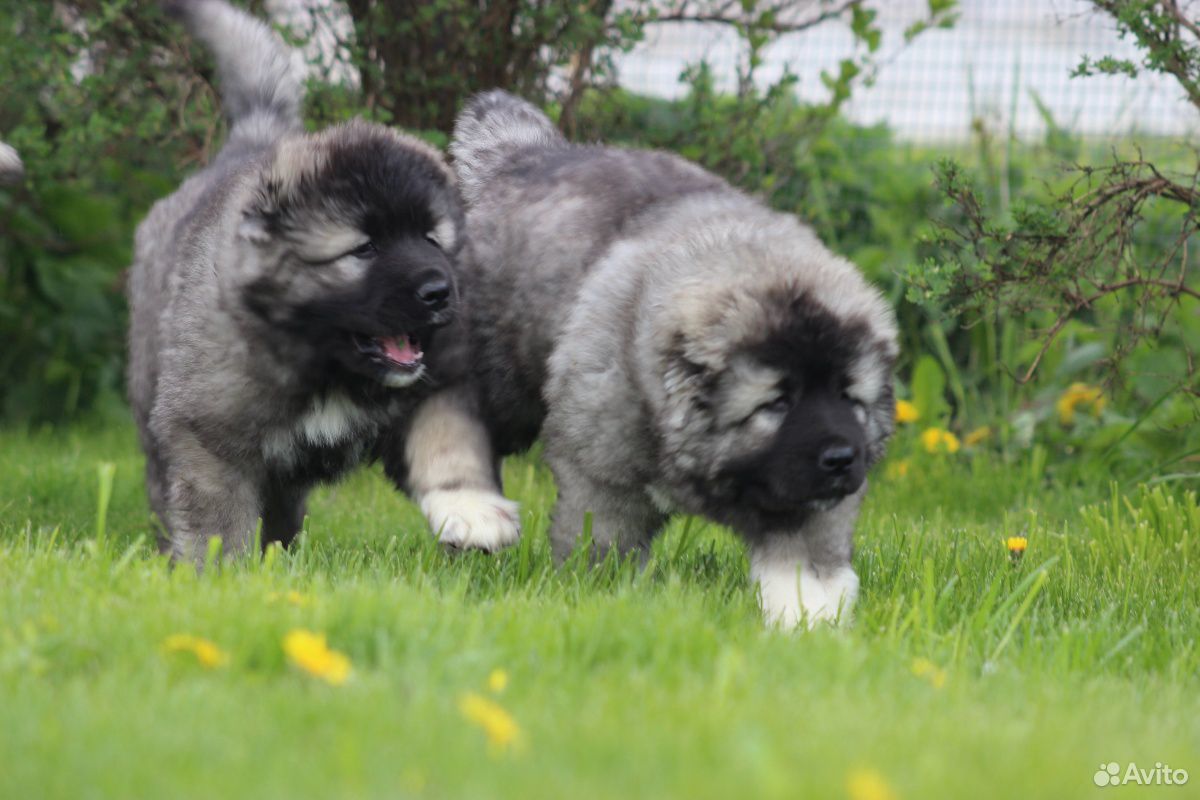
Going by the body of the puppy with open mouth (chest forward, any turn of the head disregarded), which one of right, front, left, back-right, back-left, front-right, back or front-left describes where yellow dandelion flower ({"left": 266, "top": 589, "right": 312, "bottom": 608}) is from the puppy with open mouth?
front-right

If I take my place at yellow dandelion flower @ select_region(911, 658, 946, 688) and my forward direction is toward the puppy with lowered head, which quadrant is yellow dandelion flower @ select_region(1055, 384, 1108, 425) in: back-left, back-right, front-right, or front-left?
front-right

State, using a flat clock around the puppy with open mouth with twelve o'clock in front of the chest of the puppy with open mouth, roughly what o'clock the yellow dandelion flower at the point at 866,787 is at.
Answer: The yellow dandelion flower is roughly at 1 o'clock from the puppy with open mouth.

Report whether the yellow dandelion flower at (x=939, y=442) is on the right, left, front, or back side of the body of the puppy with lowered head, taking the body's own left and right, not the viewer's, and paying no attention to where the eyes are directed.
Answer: left

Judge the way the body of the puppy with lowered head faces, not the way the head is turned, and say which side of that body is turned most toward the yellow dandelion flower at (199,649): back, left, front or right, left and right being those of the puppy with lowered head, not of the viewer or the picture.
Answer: right

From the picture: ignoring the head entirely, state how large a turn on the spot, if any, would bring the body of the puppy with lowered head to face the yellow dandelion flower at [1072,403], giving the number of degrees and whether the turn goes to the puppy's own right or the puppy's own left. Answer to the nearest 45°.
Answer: approximately 90° to the puppy's own left

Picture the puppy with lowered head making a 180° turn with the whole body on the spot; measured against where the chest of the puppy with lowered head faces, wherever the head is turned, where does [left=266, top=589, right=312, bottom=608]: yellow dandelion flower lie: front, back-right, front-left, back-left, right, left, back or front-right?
left

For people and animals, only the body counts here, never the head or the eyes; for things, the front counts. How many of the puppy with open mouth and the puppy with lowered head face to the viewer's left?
0

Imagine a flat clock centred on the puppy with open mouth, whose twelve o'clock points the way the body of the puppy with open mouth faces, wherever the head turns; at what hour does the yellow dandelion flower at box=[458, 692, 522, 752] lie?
The yellow dandelion flower is roughly at 1 o'clock from the puppy with open mouth.

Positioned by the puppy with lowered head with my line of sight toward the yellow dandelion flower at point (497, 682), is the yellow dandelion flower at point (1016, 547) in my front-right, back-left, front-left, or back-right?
back-left

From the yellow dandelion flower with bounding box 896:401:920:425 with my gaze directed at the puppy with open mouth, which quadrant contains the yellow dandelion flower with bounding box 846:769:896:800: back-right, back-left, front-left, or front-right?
front-left

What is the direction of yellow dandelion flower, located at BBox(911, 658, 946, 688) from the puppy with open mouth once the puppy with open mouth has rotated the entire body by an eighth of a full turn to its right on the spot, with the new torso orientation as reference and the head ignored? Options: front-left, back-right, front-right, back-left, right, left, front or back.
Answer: front-left

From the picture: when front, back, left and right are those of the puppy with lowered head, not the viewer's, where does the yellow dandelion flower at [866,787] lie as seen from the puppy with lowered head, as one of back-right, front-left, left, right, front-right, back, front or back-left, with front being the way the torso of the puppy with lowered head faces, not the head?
front-right

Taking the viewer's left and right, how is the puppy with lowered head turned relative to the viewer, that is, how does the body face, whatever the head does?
facing the viewer and to the right of the viewer
